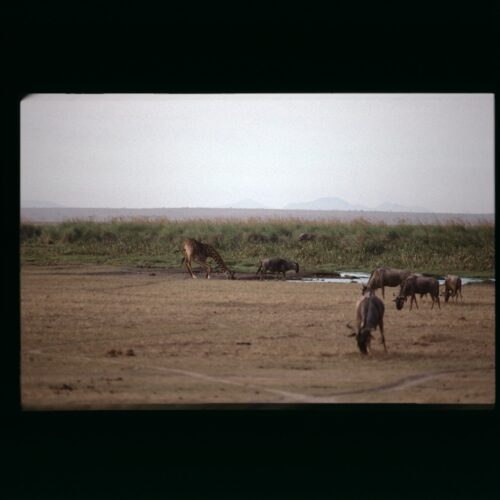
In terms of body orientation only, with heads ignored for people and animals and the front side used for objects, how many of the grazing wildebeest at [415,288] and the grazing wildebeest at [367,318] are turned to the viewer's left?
1

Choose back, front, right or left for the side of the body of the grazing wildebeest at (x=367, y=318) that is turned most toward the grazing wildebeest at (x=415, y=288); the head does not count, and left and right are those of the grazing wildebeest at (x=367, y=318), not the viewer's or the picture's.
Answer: back

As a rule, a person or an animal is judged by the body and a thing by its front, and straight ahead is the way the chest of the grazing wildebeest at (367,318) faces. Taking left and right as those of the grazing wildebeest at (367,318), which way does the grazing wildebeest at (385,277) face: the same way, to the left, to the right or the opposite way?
to the right

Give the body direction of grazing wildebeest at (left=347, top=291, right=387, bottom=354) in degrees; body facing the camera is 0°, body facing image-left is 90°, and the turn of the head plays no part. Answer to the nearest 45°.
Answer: approximately 0°

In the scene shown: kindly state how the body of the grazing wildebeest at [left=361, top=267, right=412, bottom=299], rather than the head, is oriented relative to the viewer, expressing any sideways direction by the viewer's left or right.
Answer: facing to the left of the viewer

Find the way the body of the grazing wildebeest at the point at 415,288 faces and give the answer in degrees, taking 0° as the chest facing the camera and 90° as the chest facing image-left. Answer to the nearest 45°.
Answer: approximately 90°

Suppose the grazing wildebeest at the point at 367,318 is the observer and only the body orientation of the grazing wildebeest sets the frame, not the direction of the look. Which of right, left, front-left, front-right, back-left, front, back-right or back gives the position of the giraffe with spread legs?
back-right

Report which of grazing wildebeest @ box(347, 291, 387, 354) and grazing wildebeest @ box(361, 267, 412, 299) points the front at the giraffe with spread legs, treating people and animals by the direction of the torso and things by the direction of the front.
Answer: grazing wildebeest @ box(361, 267, 412, 299)

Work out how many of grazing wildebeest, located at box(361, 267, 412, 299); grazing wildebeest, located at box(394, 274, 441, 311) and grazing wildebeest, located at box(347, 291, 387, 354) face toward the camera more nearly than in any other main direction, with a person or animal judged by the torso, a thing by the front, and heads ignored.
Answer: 1

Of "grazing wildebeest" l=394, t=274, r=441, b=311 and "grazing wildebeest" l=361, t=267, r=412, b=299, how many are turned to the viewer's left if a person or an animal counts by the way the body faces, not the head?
2

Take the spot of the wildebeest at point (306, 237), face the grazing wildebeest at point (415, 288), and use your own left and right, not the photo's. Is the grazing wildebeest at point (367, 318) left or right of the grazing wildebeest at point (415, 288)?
right

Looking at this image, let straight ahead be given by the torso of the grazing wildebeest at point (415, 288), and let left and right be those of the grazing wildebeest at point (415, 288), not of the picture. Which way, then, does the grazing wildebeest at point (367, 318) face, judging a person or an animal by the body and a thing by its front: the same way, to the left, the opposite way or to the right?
to the left

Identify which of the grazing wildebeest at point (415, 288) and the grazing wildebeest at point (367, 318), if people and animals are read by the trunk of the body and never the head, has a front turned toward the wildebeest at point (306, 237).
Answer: the grazing wildebeest at point (415, 288)
